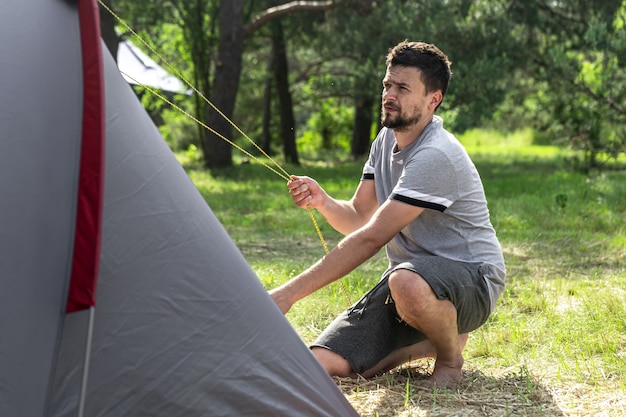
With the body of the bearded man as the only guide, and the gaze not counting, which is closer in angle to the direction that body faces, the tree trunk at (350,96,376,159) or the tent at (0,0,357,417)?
the tent

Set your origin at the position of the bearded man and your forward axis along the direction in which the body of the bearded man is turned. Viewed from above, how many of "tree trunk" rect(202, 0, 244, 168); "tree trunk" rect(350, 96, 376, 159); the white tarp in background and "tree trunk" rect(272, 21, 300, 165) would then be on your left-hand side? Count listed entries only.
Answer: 0

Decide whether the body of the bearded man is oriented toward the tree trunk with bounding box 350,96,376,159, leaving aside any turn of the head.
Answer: no

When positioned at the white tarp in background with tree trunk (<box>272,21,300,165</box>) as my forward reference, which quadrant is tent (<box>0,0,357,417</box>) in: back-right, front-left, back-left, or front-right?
front-right

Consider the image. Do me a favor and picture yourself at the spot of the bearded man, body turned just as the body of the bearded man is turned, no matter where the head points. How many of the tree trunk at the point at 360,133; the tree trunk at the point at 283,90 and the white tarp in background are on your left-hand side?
0

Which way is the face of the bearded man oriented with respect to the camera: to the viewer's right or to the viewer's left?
to the viewer's left

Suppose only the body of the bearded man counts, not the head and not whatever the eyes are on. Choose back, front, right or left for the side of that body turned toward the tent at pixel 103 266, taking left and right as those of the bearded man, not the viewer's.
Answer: front

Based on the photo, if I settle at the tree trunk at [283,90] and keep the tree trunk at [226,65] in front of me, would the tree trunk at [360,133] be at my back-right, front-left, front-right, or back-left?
back-left

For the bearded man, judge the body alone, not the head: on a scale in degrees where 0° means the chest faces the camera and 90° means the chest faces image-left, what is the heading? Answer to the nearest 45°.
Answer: approximately 45°

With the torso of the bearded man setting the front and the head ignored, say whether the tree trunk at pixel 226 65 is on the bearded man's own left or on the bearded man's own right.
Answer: on the bearded man's own right

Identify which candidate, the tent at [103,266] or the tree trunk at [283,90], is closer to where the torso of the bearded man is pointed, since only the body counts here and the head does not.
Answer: the tent

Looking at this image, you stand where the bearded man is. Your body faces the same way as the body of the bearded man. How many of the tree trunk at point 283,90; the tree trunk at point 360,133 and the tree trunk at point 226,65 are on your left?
0

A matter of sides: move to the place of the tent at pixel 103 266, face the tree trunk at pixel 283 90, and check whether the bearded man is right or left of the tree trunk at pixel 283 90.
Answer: right

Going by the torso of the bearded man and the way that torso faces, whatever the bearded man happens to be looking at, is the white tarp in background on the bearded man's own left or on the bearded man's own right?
on the bearded man's own right
